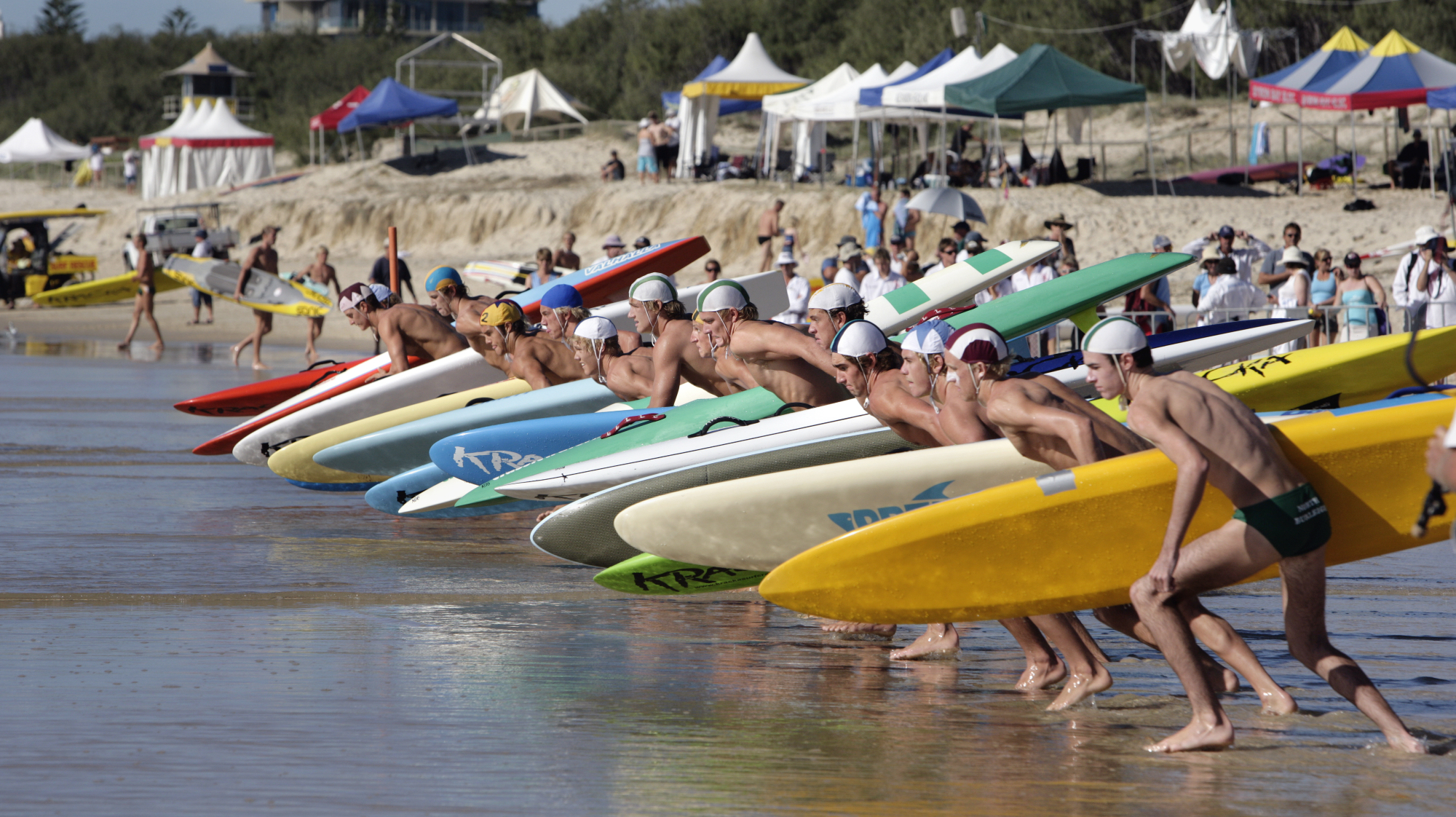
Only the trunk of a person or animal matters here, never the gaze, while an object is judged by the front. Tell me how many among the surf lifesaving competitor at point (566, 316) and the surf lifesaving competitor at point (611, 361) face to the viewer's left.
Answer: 2

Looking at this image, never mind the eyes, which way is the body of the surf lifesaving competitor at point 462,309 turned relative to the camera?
to the viewer's left

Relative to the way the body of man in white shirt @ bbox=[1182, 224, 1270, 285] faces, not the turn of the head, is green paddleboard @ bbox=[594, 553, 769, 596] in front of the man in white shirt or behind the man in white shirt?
in front

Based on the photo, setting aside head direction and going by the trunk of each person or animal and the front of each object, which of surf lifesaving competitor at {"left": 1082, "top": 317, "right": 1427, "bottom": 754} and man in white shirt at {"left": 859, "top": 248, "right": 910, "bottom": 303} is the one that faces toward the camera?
the man in white shirt

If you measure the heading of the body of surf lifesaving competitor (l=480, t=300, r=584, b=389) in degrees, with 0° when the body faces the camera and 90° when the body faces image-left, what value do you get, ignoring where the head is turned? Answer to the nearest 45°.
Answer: approximately 90°

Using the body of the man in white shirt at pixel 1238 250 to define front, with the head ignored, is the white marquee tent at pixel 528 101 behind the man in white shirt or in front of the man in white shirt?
behind

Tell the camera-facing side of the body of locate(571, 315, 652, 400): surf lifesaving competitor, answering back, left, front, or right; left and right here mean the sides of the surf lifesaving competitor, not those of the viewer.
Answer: left

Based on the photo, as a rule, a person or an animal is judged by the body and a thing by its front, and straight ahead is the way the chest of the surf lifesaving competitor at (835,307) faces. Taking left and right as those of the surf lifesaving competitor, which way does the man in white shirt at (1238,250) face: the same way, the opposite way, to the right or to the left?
to the left

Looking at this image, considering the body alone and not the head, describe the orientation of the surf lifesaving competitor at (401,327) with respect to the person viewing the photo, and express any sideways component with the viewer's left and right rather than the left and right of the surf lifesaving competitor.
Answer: facing to the left of the viewer

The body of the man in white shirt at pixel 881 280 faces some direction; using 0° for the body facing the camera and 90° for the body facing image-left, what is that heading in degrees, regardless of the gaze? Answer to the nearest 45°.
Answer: approximately 0°

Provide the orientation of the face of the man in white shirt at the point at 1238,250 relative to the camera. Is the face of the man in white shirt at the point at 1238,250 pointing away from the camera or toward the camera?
toward the camera
